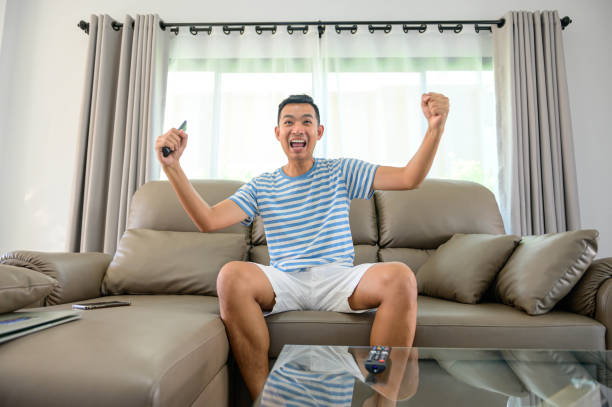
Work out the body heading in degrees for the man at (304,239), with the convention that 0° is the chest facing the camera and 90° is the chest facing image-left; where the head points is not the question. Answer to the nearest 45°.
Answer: approximately 0°

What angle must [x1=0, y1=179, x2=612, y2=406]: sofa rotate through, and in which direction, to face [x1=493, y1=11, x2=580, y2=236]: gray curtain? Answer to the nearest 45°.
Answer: approximately 135° to its left

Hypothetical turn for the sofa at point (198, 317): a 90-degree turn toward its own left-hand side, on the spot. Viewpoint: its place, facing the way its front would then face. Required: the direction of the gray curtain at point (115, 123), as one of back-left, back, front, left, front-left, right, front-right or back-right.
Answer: back-left

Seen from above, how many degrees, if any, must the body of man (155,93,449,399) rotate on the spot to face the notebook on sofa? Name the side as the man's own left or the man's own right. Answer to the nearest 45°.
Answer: approximately 45° to the man's own right

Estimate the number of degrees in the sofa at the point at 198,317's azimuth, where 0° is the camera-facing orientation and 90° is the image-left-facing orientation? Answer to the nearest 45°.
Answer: approximately 0°
